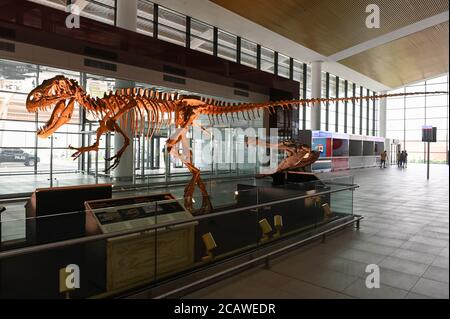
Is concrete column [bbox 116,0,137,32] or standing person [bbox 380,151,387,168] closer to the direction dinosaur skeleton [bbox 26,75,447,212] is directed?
the concrete column

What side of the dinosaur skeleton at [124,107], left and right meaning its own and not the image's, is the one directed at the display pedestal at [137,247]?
left

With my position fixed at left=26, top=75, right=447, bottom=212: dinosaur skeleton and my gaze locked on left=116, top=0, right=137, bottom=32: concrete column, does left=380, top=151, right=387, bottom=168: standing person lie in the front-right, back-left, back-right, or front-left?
front-right

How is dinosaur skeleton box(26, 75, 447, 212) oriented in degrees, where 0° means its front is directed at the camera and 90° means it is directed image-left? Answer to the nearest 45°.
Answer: approximately 90°

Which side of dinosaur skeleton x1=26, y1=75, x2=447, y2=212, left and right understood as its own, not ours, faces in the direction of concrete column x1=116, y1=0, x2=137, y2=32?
right

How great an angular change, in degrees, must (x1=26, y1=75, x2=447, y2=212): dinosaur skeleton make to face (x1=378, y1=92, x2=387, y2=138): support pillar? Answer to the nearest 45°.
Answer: approximately 135° to its right

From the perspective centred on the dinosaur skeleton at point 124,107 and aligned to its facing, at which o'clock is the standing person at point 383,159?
The standing person is roughly at 4 o'clock from the dinosaur skeleton.

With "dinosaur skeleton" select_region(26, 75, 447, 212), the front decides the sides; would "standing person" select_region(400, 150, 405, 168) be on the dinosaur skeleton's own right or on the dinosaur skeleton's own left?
on the dinosaur skeleton's own right
